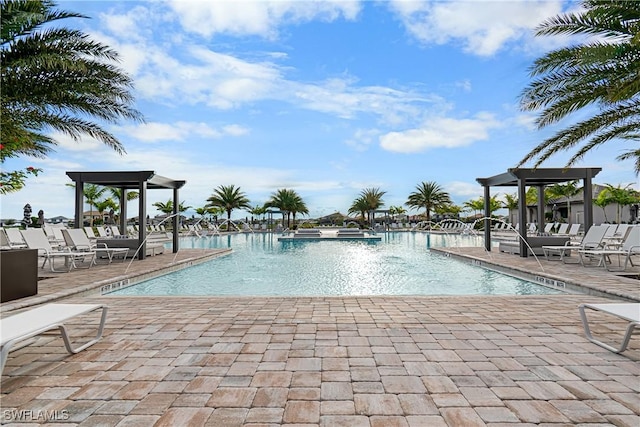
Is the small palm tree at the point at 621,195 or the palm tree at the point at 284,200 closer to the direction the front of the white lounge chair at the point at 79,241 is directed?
the small palm tree

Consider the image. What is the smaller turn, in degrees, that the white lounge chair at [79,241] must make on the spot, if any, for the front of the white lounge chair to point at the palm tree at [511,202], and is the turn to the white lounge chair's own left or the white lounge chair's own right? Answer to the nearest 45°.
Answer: approximately 45° to the white lounge chair's own left

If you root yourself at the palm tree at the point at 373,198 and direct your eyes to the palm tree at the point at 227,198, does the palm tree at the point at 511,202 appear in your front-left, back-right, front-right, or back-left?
back-left

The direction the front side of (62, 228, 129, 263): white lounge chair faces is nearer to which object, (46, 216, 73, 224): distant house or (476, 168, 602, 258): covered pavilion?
the covered pavilion

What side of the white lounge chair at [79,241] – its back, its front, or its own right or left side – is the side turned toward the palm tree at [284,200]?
left

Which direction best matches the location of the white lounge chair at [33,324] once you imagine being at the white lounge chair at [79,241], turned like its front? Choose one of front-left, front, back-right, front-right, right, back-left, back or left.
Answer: front-right

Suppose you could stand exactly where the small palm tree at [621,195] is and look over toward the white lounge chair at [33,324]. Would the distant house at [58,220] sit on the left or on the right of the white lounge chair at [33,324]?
right

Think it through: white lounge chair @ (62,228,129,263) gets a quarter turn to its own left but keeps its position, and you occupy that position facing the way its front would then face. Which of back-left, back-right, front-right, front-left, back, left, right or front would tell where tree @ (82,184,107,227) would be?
front-left

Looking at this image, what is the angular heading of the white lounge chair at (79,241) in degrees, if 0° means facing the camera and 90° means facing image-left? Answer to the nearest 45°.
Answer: approximately 315°

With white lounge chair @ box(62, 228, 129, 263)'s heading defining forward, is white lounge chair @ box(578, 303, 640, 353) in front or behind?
in front

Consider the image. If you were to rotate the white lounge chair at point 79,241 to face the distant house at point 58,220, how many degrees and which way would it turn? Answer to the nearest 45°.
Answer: approximately 135° to its left

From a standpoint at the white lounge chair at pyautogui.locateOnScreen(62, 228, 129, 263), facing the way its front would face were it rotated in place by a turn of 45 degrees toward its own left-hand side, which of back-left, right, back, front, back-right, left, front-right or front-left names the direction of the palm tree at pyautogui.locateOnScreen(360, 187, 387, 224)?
front-left
